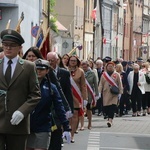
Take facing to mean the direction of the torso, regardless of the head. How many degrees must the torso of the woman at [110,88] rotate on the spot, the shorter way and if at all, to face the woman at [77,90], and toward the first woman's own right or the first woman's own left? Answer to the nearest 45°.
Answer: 0° — they already face them

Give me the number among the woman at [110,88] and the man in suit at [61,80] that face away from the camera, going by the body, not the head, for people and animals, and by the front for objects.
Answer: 0

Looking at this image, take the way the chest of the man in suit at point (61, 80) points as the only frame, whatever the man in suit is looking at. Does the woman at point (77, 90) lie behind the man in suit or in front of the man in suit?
behind

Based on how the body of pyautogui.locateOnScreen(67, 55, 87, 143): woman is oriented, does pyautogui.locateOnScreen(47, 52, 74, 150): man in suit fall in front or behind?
in front

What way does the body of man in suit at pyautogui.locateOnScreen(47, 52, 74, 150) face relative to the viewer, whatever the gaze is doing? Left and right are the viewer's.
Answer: facing the viewer and to the left of the viewer

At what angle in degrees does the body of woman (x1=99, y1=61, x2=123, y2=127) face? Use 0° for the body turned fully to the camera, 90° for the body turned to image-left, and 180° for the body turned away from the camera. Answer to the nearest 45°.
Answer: approximately 0°

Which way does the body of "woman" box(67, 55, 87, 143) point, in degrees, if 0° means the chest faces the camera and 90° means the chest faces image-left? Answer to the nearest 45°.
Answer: approximately 45°

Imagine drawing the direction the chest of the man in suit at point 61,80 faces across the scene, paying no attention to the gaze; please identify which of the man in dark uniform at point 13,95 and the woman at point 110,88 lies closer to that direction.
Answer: the man in dark uniform

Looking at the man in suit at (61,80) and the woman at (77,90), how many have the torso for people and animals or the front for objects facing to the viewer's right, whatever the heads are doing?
0

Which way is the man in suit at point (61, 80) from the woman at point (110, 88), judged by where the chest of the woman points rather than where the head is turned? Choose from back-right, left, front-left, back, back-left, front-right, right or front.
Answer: front

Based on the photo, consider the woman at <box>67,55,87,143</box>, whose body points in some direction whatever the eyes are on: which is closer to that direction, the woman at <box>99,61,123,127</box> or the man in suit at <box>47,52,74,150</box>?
the man in suit

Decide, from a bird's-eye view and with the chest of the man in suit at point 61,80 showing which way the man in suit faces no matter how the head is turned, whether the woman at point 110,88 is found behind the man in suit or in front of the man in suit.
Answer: behind

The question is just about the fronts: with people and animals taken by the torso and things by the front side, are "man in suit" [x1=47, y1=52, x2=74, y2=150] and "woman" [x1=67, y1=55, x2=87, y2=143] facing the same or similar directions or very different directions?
same or similar directions
